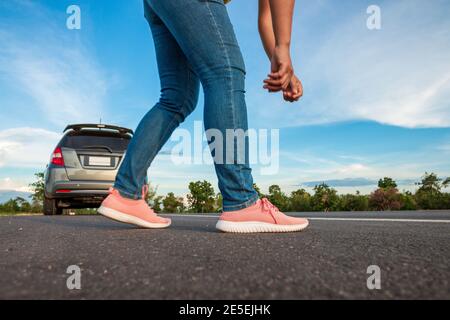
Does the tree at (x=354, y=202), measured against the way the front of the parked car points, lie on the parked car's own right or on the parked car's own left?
on the parked car's own right

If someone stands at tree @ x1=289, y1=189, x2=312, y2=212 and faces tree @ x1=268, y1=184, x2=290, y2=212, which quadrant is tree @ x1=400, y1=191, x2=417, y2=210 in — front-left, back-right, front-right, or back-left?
back-right

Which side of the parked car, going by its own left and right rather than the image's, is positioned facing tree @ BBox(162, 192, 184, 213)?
front

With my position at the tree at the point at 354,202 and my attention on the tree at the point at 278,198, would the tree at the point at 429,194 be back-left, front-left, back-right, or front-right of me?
back-right

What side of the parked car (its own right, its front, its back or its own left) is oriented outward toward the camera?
back

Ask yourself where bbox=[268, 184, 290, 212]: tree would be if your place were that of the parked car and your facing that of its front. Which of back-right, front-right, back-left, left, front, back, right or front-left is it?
front-right
